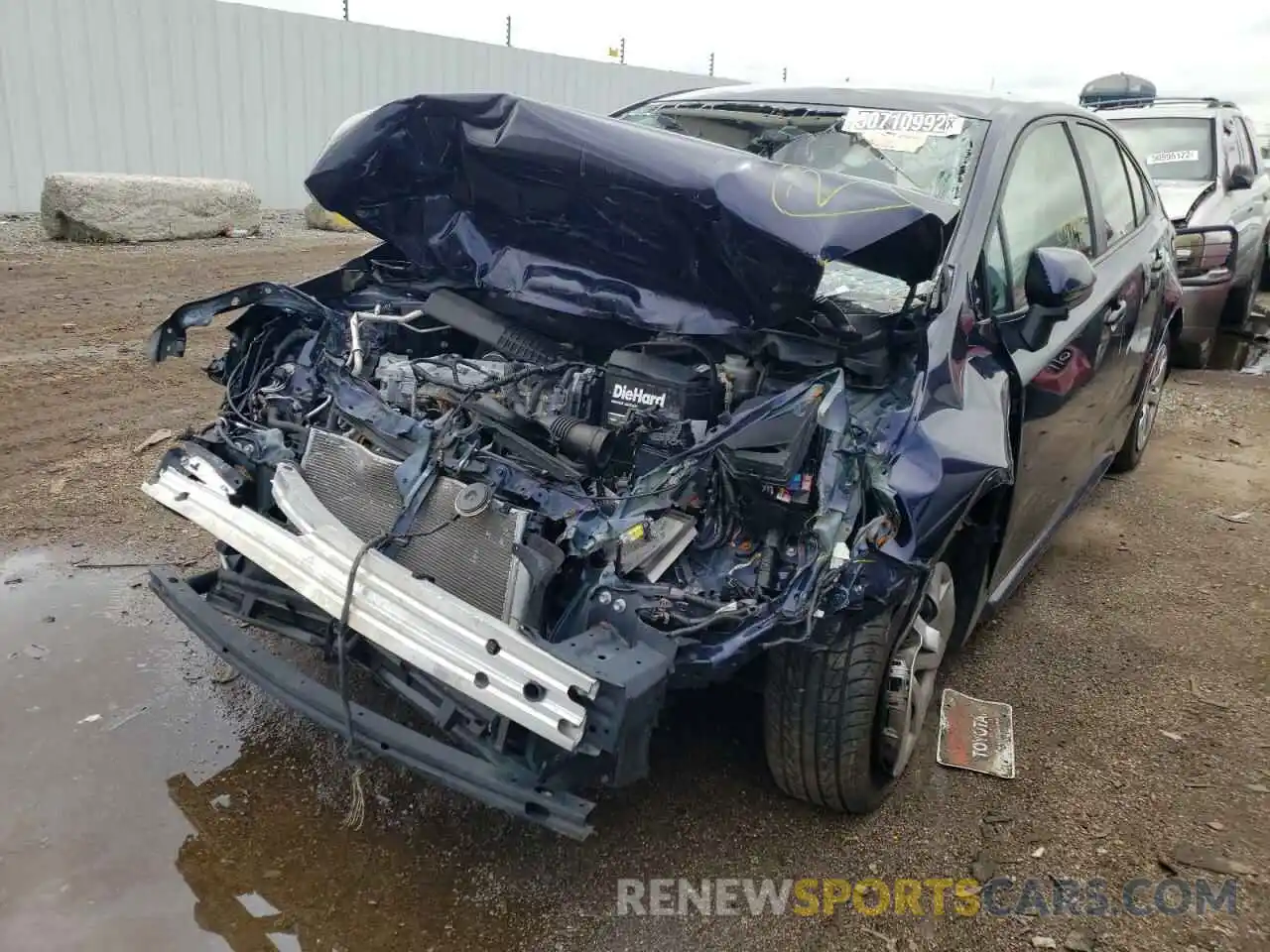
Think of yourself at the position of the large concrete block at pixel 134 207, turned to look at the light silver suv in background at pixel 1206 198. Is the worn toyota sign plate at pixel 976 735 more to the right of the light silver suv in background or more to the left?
right

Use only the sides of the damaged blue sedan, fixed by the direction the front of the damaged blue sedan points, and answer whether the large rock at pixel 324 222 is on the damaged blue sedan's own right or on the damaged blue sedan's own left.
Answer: on the damaged blue sedan's own right

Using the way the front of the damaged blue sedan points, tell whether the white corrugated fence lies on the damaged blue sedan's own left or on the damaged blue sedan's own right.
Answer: on the damaged blue sedan's own right

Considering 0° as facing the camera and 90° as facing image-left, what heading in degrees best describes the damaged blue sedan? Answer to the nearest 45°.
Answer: approximately 45°

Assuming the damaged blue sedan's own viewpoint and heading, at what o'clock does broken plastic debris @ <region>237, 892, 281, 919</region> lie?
The broken plastic debris is roughly at 12 o'clock from the damaged blue sedan.

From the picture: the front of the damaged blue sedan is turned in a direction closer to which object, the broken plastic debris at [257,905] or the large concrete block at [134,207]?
the broken plastic debris

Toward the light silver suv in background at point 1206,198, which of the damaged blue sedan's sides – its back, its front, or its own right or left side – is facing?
back
